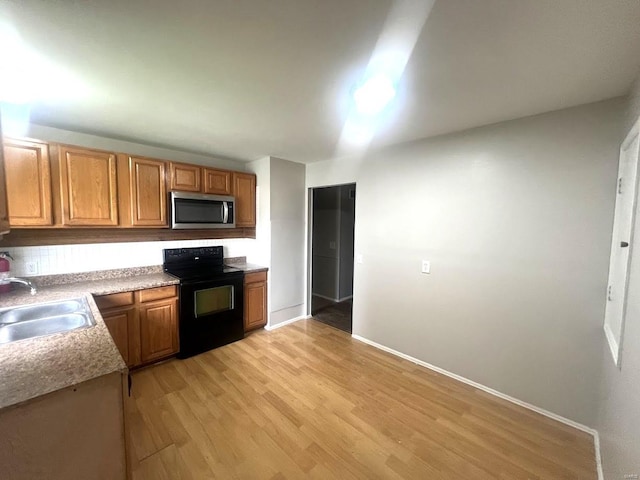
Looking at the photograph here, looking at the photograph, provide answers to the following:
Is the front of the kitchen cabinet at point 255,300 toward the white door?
yes

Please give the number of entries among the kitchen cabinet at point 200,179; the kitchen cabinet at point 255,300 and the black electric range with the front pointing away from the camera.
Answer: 0

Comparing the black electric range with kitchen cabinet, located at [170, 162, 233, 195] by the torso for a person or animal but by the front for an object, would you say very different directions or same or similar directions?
same or similar directions

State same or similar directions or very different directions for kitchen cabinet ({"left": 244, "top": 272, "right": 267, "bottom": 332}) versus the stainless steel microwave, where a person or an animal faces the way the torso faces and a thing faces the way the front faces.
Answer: same or similar directions

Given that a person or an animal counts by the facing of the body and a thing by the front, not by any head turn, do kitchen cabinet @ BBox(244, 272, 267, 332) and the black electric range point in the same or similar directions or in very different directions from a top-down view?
same or similar directions

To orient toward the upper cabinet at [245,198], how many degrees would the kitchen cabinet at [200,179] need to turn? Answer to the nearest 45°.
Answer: approximately 45° to its left

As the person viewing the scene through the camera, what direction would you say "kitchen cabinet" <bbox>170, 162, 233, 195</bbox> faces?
facing the viewer and to the right of the viewer

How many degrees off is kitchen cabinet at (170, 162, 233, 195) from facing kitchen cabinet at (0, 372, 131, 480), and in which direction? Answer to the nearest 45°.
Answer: approximately 45° to its right

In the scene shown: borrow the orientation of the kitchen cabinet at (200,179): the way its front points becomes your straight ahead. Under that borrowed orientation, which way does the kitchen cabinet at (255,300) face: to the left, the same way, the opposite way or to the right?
the same way

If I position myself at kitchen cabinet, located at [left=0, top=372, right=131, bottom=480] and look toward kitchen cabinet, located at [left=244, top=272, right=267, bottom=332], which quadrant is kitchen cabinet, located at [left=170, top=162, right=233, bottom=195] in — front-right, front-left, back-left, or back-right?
front-left

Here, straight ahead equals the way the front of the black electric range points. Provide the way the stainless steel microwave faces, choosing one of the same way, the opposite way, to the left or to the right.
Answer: the same way

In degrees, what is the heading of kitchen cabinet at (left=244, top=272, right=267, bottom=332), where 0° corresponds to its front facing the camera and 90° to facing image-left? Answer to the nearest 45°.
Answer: approximately 315°
